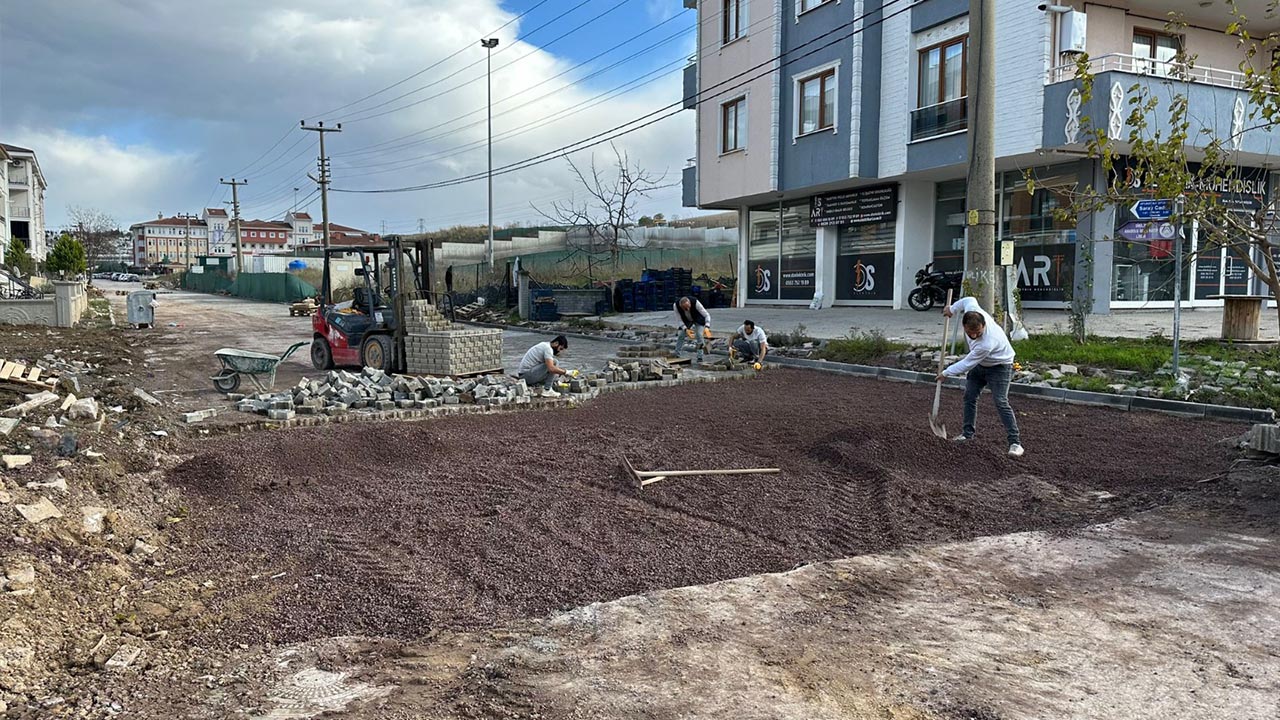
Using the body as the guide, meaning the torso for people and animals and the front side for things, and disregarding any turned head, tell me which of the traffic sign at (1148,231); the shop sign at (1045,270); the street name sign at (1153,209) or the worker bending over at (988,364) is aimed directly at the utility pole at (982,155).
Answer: the shop sign

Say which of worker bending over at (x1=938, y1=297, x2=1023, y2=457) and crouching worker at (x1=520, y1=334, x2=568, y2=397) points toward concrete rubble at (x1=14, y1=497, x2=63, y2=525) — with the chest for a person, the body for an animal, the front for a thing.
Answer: the worker bending over

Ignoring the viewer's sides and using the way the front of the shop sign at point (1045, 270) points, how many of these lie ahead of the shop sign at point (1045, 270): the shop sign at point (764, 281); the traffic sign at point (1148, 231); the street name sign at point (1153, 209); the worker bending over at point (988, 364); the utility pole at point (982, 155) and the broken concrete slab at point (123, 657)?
5

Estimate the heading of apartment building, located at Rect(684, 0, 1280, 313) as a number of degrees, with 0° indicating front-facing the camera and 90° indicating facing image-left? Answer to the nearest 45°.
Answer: approximately 45°

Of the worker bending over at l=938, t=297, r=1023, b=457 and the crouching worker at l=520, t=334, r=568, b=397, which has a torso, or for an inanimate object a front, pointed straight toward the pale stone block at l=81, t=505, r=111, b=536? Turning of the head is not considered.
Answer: the worker bending over

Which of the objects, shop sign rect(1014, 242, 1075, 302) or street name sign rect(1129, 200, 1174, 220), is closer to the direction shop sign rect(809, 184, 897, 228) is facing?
the street name sign

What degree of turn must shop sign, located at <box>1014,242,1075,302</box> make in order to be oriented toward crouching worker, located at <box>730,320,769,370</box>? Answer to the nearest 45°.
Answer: approximately 45° to its right

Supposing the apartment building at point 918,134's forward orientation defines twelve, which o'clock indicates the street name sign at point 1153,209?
The street name sign is roughly at 10 o'clock from the apartment building.

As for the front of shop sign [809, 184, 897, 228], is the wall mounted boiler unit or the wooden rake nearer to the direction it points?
the wooden rake

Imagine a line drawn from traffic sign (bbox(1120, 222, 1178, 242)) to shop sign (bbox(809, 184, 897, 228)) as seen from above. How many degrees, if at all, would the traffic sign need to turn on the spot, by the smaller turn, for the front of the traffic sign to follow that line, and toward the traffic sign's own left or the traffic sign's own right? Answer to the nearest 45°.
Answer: approximately 135° to the traffic sign's own right

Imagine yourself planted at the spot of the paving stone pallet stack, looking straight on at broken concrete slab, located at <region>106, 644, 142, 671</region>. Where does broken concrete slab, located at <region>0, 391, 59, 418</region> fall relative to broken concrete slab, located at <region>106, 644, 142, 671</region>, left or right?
right

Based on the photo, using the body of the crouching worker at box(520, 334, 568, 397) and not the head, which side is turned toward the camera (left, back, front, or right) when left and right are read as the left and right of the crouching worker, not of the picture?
right
